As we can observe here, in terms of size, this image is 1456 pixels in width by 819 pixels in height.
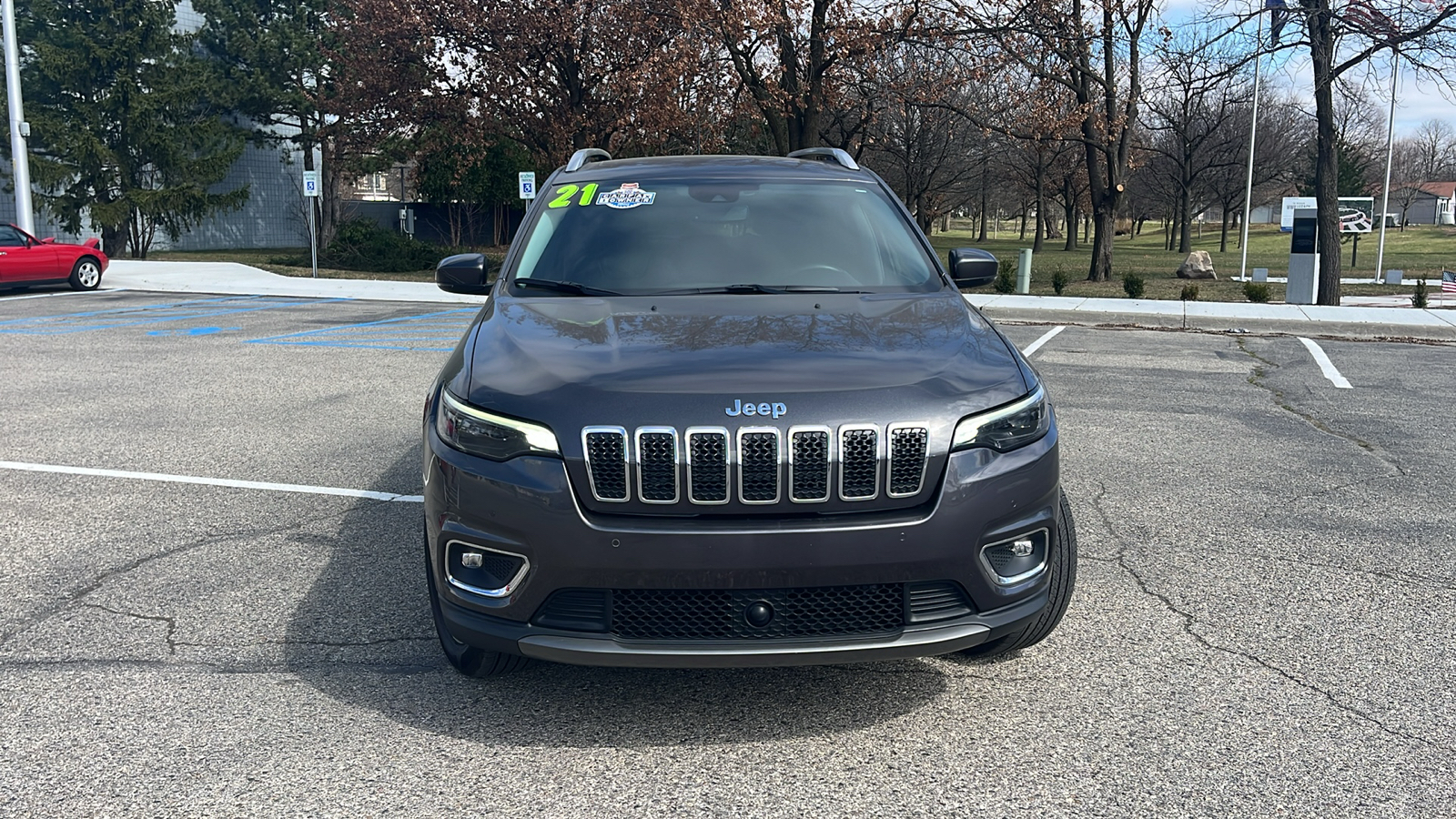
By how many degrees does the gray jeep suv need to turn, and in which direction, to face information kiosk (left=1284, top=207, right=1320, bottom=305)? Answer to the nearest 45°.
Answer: approximately 135° to its left

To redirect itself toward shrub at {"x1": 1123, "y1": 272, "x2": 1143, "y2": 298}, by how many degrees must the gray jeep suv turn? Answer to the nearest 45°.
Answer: approximately 180°

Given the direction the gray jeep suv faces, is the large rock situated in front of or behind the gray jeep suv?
behind

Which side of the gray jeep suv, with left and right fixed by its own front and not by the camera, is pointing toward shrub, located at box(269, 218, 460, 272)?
back

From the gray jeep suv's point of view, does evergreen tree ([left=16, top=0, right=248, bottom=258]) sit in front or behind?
behind

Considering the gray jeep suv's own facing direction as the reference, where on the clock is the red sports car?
The red sports car is roughly at 5 o'clock from the gray jeep suv.

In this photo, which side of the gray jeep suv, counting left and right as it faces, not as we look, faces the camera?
front

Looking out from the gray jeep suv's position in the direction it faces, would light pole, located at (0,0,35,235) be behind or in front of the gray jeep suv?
behind

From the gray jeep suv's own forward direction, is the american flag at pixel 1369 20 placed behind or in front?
behind
